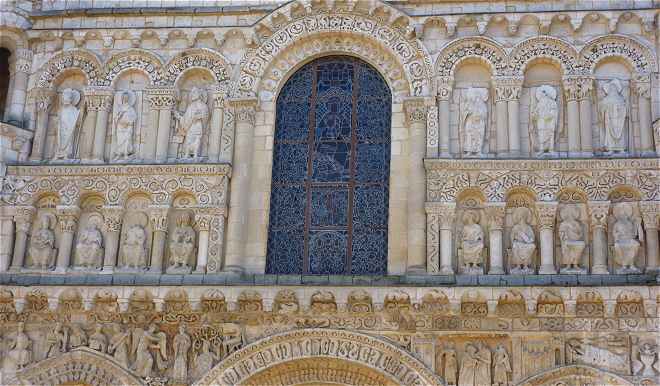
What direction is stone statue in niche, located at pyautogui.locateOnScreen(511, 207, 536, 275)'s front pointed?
toward the camera

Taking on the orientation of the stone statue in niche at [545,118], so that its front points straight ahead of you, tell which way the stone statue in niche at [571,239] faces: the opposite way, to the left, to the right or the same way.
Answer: the same way

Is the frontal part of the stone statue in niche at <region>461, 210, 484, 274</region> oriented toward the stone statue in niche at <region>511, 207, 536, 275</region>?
no

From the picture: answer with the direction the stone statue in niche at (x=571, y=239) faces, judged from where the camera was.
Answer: facing the viewer

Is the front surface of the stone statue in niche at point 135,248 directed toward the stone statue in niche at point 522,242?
no

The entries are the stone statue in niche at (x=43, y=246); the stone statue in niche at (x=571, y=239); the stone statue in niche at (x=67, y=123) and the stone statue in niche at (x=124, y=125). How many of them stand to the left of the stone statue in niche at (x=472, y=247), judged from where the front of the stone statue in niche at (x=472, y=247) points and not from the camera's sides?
1

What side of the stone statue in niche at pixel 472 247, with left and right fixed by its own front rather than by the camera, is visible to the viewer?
front

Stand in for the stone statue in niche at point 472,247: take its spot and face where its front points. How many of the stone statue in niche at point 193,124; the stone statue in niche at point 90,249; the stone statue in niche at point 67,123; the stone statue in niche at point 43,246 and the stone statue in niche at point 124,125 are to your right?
5

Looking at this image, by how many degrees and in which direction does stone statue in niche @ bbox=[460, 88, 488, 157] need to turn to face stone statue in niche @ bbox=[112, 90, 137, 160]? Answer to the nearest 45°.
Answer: approximately 90° to its right

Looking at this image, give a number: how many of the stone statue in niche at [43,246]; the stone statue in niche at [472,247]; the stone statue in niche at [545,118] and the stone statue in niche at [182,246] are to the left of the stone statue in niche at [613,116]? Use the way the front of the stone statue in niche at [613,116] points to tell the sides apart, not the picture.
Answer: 0

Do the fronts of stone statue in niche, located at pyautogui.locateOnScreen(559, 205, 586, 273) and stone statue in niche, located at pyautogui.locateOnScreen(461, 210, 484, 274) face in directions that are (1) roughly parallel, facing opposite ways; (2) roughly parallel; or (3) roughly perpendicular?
roughly parallel

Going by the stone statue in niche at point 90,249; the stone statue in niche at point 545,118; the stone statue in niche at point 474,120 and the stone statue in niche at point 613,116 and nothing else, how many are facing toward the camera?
4

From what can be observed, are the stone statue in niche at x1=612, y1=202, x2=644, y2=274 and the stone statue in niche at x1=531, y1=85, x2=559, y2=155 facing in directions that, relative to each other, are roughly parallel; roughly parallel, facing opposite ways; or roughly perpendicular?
roughly parallel

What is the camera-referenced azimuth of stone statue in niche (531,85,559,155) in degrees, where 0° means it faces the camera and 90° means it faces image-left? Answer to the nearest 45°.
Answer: approximately 0°

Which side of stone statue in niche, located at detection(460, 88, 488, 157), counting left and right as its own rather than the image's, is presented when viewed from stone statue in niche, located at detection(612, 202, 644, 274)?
left

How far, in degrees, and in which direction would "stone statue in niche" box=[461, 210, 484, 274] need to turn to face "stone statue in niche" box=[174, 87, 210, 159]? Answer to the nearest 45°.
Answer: approximately 90° to its right

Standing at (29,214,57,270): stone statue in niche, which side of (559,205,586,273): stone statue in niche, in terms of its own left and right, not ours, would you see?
right

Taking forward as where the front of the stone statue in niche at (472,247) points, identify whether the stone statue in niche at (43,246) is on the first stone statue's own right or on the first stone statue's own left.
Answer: on the first stone statue's own right

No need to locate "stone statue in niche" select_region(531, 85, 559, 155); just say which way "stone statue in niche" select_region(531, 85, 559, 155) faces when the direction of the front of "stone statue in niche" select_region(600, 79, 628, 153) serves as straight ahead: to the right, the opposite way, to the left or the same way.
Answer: the same way
